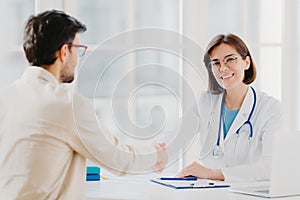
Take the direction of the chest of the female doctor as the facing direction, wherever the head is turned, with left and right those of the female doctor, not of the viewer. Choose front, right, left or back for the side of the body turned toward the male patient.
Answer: front

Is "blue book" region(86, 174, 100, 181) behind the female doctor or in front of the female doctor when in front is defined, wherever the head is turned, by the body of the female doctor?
in front

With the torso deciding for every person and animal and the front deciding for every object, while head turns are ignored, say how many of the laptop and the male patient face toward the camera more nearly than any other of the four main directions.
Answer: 0

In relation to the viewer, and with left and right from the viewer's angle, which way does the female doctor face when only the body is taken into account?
facing the viewer and to the left of the viewer

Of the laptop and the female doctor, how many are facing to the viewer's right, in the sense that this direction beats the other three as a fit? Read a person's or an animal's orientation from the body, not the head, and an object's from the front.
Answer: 0

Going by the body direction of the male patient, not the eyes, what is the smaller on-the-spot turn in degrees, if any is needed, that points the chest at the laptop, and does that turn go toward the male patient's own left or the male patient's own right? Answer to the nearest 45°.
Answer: approximately 45° to the male patient's own right

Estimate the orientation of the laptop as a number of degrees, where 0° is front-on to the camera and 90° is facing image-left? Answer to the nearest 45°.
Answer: approximately 135°

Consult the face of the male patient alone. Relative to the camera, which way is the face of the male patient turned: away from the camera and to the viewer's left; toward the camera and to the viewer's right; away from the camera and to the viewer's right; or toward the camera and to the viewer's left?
away from the camera and to the viewer's right

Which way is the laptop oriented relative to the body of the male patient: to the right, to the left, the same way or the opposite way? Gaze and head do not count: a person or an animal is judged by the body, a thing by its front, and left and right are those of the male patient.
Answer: to the left

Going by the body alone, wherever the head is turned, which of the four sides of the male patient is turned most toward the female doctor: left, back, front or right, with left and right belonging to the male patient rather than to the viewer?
front
